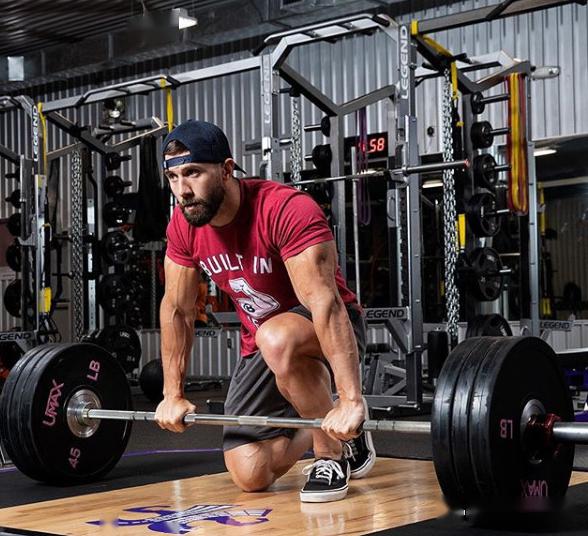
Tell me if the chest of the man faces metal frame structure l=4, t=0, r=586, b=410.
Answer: no

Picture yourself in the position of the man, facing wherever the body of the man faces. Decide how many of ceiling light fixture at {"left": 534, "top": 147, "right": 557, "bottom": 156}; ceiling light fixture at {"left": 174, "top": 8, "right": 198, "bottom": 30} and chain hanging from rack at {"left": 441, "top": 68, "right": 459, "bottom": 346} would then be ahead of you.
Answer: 0

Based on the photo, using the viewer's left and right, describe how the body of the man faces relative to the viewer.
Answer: facing the viewer and to the left of the viewer

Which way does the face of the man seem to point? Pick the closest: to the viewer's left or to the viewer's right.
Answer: to the viewer's left

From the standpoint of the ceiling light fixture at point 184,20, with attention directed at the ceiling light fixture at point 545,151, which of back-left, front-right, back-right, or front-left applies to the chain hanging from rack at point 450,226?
front-right

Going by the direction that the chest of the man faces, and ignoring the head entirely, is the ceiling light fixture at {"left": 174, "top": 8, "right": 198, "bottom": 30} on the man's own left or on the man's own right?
on the man's own right

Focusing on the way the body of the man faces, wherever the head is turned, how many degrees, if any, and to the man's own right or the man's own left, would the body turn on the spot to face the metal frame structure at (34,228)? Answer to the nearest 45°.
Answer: approximately 135° to the man's own right

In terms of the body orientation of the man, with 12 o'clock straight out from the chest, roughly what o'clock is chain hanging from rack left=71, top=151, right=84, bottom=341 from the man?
The chain hanging from rack is roughly at 4 o'clock from the man.

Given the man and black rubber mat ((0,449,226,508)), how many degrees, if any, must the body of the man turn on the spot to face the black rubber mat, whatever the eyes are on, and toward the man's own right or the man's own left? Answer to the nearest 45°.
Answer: approximately 90° to the man's own right

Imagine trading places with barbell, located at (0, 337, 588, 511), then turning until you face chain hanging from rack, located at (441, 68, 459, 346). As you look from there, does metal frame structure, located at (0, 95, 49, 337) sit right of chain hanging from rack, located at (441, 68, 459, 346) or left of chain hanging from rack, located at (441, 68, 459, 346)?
left

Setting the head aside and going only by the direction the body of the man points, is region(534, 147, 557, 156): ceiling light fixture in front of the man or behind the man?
behind

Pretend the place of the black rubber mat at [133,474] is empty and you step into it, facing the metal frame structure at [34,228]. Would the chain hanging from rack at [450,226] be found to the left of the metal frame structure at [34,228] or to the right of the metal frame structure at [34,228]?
right
